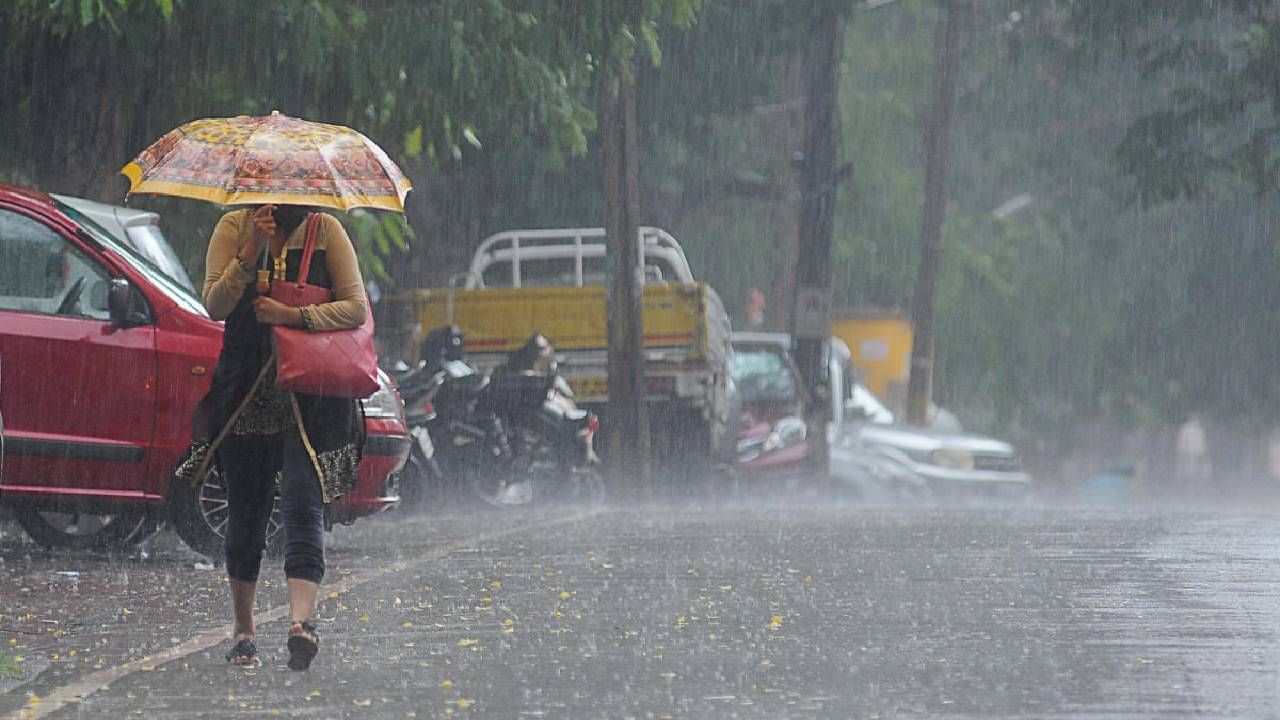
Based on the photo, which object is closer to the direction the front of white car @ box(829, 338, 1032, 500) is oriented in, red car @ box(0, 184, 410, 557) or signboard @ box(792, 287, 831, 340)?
the red car

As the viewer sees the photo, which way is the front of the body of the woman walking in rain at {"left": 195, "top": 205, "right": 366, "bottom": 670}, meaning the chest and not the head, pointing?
toward the camera

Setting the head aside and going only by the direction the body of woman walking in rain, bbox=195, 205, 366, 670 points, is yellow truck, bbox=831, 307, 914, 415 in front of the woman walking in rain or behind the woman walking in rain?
behind

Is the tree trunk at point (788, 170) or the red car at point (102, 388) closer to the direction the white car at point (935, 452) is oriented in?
the red car

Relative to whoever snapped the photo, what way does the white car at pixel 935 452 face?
facing the viewer and to the right of the viewer

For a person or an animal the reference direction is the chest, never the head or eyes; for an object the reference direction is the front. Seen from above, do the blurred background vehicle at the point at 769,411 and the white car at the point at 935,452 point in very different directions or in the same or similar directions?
same or similar directions

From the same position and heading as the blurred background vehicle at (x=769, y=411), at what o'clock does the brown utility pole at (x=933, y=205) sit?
The brown utility pole is roughly at 8 o'clock from the blurred background vehicle.
